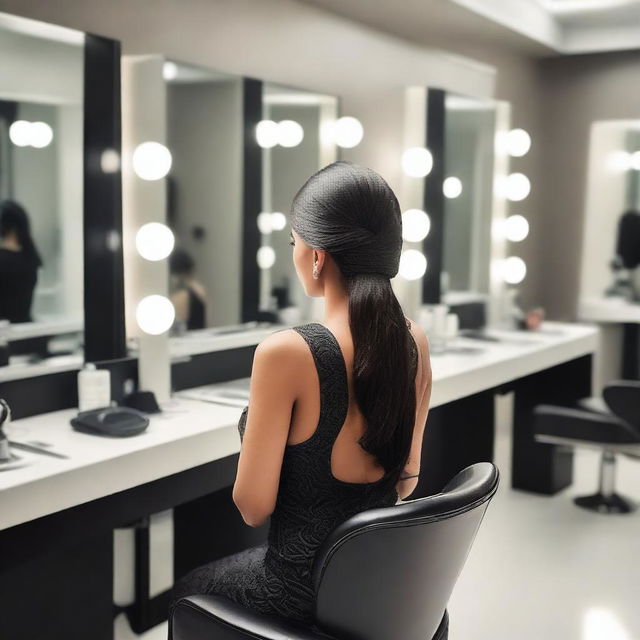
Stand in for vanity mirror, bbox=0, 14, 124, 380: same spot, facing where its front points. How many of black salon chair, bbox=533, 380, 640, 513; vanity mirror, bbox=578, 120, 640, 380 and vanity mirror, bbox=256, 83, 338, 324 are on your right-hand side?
0

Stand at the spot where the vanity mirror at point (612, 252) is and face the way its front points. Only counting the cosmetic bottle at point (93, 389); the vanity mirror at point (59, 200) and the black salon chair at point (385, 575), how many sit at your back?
0

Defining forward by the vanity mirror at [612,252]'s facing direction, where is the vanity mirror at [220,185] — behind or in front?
in front

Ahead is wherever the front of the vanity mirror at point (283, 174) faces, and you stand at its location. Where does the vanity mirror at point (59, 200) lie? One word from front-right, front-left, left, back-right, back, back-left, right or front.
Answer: right

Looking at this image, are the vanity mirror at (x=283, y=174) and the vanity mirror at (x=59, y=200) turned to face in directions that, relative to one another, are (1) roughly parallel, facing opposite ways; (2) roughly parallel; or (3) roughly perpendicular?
roughly parallel

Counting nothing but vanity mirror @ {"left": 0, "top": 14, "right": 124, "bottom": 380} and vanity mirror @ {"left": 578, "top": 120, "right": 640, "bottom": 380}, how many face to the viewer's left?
0

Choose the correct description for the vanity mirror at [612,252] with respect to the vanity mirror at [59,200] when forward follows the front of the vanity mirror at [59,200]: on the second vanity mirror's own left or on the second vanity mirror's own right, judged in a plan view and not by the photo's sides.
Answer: on the second vanity mirror's own left

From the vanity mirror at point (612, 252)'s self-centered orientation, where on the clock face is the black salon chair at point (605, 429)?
The black salon chair is roughly at 12 o'clock from the vanity mirror.

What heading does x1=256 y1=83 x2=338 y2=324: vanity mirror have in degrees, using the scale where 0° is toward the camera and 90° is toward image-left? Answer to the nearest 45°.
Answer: approximately 315°

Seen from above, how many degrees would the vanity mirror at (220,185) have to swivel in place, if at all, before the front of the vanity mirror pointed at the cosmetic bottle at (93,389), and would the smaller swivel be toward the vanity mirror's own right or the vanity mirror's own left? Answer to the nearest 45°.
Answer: approximately 90° to the vanity mirror's own right

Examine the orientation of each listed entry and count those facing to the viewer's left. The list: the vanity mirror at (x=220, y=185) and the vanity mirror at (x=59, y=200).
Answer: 0

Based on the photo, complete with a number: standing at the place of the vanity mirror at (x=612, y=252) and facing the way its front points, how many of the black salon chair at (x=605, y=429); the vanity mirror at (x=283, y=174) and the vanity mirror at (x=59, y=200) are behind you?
0

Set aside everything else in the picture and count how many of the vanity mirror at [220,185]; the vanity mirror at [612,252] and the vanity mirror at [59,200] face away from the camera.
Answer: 0

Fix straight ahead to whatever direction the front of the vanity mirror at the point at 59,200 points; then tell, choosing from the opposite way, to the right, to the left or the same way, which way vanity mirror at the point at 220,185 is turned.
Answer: the same way

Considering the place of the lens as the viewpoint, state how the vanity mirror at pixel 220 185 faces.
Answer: facing the viewer and to the right of the viewer

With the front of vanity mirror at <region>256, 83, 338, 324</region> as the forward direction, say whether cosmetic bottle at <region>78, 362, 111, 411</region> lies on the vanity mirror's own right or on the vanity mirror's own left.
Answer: on the vanity mirror's own right

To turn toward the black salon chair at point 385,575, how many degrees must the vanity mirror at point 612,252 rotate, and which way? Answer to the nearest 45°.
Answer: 0° — it already faces it

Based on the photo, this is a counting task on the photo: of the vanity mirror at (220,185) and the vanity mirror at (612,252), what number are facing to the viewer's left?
0

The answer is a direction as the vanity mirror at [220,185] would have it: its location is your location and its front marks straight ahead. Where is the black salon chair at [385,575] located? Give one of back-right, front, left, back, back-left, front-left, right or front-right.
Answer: front-right
